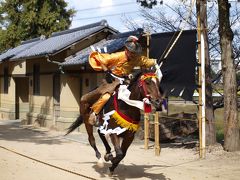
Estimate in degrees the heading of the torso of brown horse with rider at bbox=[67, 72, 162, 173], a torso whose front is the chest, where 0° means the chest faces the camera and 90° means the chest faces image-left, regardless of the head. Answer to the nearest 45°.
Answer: approximately 315°

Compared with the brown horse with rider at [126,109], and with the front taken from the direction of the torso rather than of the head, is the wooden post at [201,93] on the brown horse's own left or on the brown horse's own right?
on the brown horse's own left

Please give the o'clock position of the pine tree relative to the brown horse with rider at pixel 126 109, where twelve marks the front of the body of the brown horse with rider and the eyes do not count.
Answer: The pine tree is roughly at 7 o'clock from the brown horse with rider.
